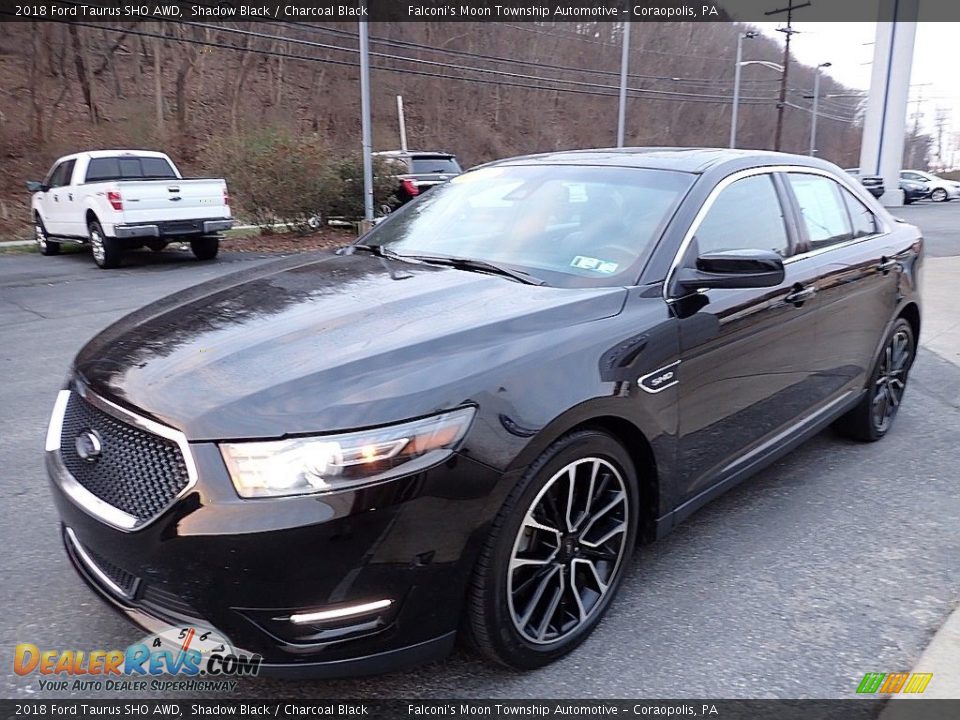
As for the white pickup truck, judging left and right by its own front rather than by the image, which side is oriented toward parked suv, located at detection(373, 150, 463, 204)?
right

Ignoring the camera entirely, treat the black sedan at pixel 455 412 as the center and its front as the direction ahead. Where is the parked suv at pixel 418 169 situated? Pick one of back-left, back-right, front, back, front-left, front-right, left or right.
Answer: back-right

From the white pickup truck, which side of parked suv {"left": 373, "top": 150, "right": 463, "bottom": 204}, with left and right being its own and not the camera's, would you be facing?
left

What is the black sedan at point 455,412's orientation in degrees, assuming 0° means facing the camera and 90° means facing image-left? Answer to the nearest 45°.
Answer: approximately 45°

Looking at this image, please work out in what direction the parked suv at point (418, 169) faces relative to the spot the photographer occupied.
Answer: facing away from the viewer and to the left of the viewer

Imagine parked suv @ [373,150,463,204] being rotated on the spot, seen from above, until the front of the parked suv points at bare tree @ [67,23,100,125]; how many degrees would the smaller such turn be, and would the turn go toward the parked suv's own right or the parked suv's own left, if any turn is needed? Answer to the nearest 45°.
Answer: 0° — it already faces it

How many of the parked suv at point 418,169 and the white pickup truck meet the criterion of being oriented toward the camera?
0

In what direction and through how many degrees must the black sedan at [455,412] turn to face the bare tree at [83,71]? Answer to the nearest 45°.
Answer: approximately 90° to its right

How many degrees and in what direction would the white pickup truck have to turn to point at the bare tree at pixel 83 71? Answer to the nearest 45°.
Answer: approximately 45° to its right

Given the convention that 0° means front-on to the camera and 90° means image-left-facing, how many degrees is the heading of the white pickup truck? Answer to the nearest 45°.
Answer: approximately 135°
